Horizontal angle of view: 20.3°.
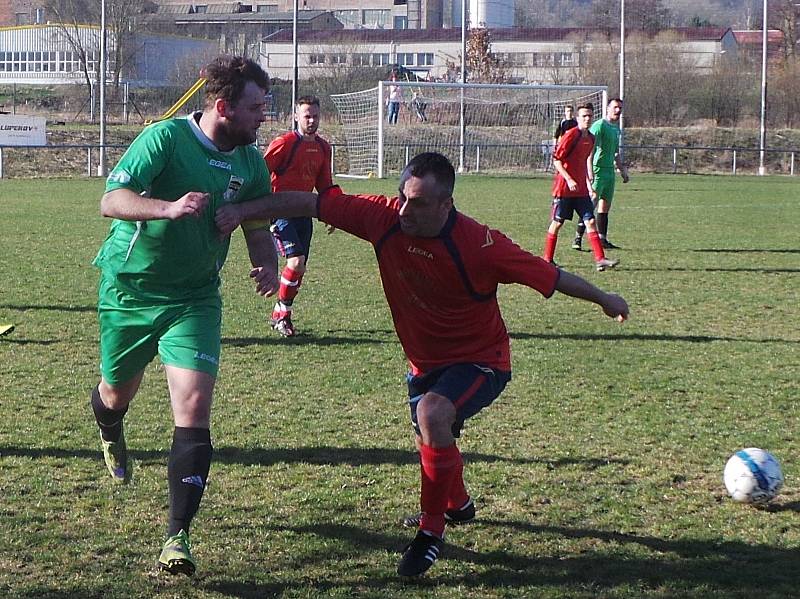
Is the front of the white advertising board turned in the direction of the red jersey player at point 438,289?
yes

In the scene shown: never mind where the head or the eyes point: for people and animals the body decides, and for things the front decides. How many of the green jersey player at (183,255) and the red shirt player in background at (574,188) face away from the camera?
0

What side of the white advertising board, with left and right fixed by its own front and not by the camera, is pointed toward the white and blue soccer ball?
front

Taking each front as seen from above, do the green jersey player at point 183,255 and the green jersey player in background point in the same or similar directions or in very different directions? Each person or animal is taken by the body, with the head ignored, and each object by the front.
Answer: same or similar directions

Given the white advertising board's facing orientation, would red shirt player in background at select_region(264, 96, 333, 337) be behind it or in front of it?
in front

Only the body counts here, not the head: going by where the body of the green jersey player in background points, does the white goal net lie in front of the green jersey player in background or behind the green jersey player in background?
behind

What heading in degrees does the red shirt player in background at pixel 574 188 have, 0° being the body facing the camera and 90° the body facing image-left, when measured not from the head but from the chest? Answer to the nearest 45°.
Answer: approximately 315°

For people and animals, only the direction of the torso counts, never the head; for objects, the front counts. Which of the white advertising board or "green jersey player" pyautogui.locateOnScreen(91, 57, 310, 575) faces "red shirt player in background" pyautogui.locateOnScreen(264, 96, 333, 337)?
the white advertising board

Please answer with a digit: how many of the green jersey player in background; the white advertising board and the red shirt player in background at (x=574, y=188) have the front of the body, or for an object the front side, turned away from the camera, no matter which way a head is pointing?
0

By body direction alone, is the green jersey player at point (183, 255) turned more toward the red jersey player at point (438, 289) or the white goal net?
the red jersey player

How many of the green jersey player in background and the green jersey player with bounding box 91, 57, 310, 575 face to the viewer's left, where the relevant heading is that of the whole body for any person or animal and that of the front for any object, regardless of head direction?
0

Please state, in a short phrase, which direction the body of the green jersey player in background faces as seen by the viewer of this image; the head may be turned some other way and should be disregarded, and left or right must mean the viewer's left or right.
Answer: facing the viewer and to the right of the viewer

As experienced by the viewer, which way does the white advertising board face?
facing the viewer

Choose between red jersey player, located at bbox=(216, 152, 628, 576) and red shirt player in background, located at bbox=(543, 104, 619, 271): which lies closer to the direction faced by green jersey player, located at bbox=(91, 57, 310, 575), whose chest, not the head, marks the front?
the red jersey player
